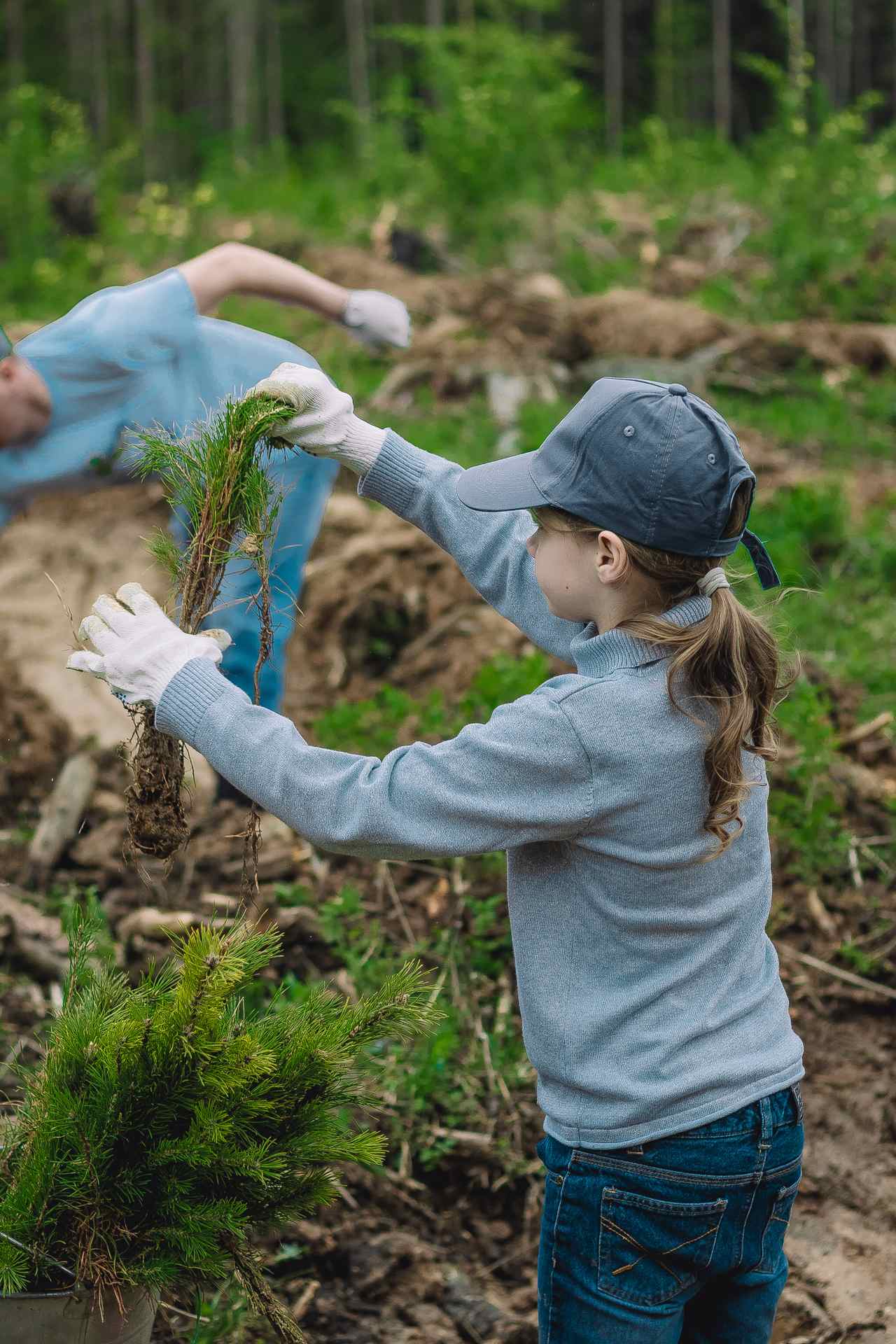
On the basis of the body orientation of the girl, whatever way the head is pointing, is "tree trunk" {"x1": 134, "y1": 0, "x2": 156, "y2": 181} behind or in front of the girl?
in front

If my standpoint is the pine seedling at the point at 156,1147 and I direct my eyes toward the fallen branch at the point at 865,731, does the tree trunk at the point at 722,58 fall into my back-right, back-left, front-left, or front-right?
front-left

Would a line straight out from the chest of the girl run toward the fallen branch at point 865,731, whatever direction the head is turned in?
no

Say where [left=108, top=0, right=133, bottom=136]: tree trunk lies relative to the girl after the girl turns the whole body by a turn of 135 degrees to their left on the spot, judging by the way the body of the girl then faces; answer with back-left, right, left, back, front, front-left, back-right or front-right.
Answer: back

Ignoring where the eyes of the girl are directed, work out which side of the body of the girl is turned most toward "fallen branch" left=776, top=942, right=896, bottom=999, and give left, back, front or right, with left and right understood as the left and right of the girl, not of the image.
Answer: right

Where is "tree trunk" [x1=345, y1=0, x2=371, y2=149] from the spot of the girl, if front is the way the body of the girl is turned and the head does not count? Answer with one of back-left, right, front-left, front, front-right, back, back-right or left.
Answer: front-right

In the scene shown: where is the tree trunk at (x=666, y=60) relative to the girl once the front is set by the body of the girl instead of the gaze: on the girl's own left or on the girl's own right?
on the girl's own right

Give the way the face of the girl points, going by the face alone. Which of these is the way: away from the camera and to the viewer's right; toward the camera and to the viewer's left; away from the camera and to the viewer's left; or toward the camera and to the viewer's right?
away from the camera and to the viewer's left

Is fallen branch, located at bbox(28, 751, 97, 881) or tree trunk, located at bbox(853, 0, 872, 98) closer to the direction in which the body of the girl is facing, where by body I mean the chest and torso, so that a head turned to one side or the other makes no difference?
the fallen branch

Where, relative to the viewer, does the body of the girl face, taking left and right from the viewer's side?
facing away from the viewer and to the left of the viewer

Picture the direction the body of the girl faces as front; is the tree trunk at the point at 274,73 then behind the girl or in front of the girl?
in front

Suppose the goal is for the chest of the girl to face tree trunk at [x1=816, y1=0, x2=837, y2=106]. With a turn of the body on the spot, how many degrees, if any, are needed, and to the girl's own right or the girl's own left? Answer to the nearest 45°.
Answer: approximately 45° to the girl's own right

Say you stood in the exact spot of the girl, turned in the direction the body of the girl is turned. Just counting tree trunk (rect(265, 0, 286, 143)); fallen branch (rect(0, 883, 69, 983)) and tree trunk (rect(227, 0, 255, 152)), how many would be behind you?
0

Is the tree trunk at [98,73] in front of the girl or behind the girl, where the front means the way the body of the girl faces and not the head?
in front

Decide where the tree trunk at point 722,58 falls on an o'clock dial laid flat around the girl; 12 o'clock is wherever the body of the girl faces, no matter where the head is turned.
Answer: The tree trunk is roughly at 2 o'clock from the girl.
